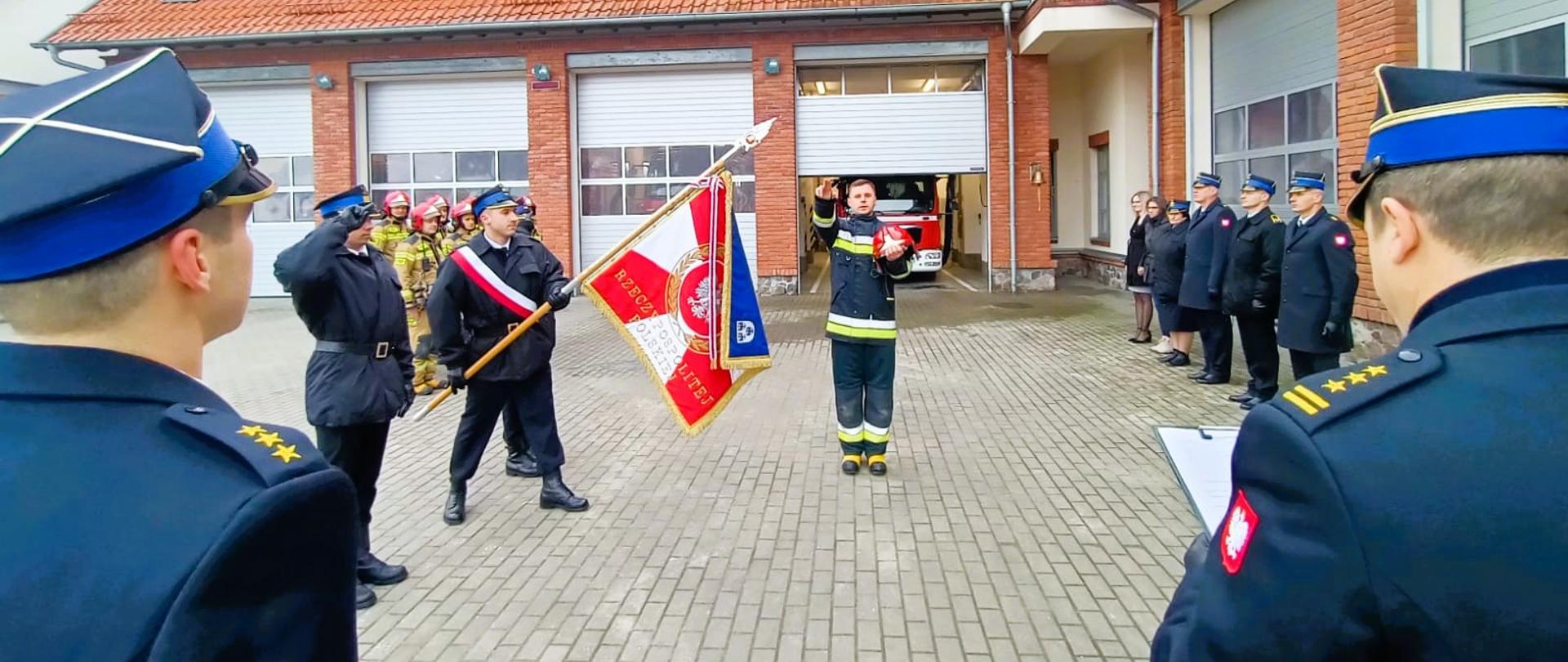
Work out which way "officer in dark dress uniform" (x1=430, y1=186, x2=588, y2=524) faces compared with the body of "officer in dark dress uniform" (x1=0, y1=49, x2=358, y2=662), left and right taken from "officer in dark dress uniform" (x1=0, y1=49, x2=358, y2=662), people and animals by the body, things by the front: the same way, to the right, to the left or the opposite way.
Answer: to the right

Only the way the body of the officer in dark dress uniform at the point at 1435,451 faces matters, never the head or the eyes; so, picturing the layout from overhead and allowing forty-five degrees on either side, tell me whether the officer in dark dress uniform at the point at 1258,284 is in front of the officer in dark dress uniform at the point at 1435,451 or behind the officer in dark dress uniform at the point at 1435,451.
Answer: in front

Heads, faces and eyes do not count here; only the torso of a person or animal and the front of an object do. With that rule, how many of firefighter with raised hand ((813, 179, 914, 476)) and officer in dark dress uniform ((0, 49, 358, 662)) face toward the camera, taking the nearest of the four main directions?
1

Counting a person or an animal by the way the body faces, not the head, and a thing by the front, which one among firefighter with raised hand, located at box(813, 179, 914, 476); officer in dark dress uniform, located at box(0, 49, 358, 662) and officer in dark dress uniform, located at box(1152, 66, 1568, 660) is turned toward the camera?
the firefighter with raised hand

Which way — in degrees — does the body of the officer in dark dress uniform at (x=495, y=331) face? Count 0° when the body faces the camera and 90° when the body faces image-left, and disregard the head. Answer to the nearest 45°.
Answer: approximately 315°

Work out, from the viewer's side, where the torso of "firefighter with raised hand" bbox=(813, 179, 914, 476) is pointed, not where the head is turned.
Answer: toward the camera

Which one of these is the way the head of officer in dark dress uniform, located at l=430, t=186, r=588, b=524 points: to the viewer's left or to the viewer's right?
to the viewer's right

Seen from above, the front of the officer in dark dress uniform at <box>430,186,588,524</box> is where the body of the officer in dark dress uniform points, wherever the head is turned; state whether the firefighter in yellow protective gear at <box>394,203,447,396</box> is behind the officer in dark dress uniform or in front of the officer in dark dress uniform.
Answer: behind

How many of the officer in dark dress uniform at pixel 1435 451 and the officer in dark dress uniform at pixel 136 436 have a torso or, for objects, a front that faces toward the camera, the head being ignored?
0

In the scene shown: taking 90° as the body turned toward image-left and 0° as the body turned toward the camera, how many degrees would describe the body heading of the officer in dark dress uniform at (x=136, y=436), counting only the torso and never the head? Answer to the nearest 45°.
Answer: approximately 225°

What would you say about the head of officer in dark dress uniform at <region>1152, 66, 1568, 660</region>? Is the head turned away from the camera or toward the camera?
away from the camera
